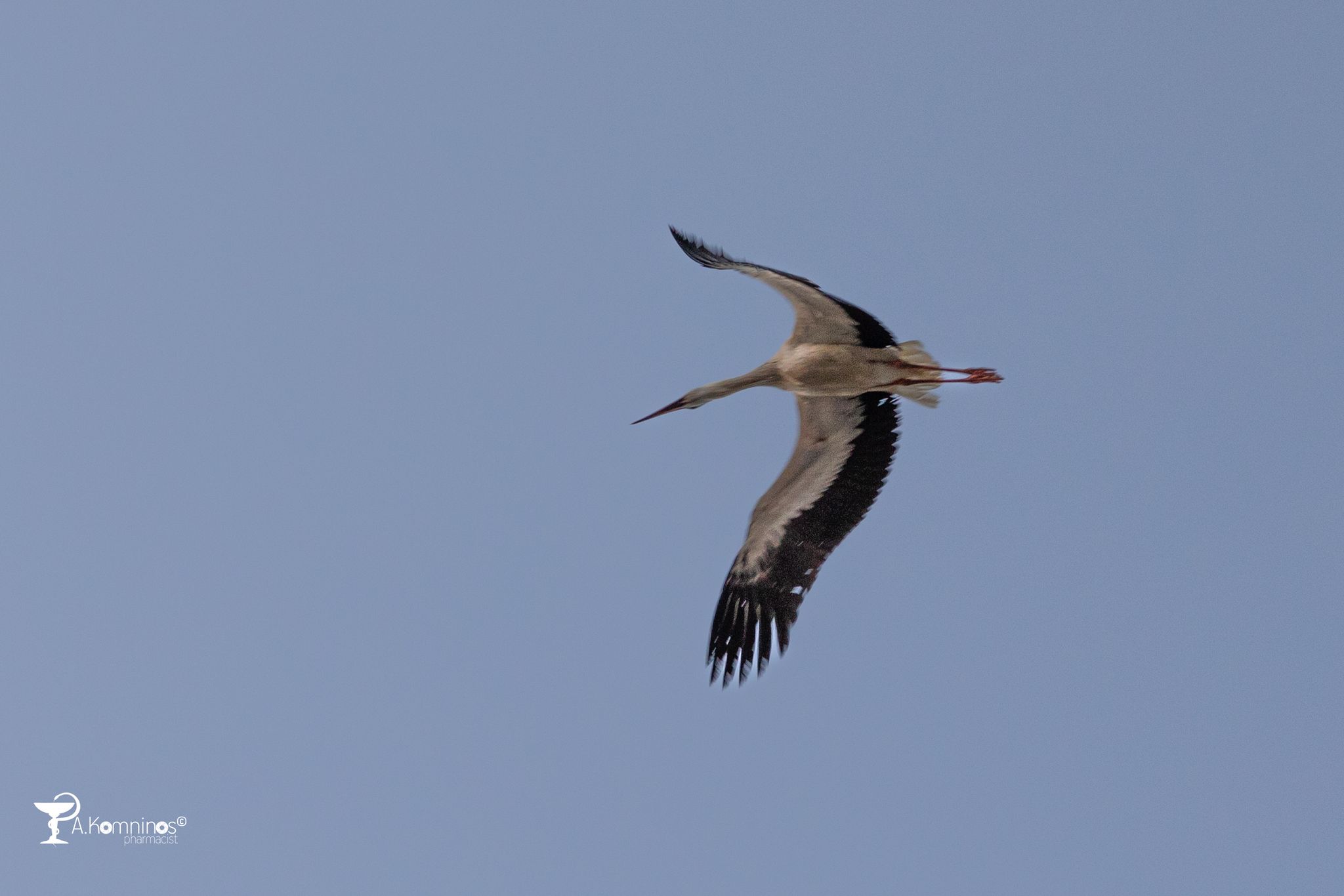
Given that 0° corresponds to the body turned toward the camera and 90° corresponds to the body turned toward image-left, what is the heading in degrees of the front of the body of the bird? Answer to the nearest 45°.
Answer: approximately 90°
